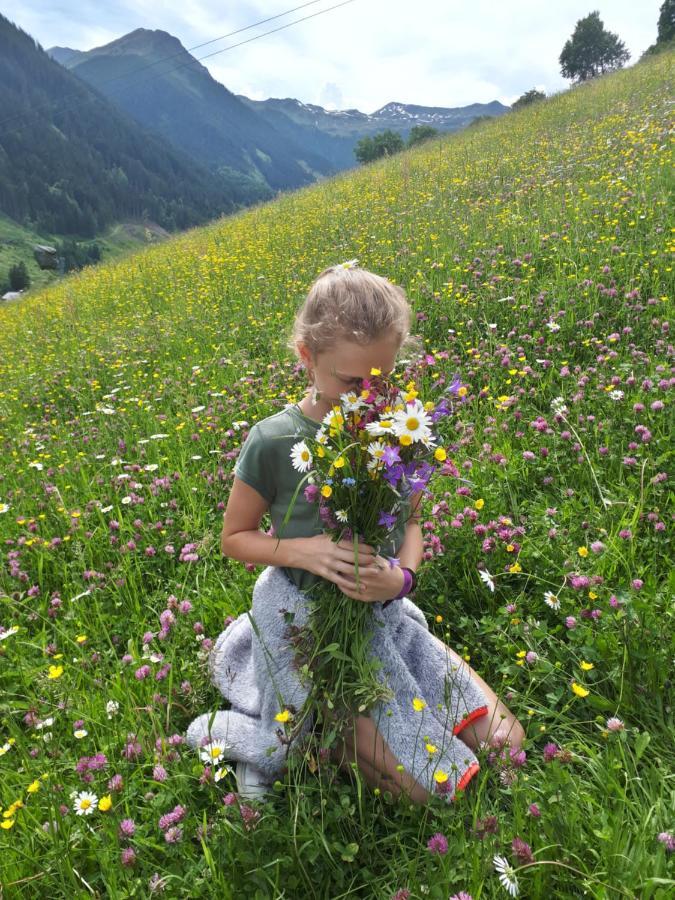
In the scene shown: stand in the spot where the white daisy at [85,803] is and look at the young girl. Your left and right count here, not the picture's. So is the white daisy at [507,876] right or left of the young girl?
right

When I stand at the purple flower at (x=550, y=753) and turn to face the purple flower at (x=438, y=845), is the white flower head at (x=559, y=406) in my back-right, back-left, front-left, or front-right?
back-right

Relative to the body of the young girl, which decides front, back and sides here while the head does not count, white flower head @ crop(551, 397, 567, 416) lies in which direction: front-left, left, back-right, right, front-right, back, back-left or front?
left

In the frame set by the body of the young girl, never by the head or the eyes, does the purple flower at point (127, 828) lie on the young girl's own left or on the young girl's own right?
on the young girl's own right

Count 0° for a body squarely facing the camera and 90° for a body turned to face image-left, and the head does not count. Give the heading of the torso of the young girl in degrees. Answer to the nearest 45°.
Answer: approximately 315°

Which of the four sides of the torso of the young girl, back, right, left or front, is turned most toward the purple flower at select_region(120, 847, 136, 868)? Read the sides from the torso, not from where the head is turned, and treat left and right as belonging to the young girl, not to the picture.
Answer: right

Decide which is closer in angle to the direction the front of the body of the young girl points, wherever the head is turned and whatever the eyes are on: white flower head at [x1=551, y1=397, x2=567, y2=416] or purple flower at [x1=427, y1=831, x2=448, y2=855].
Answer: the purple flower
